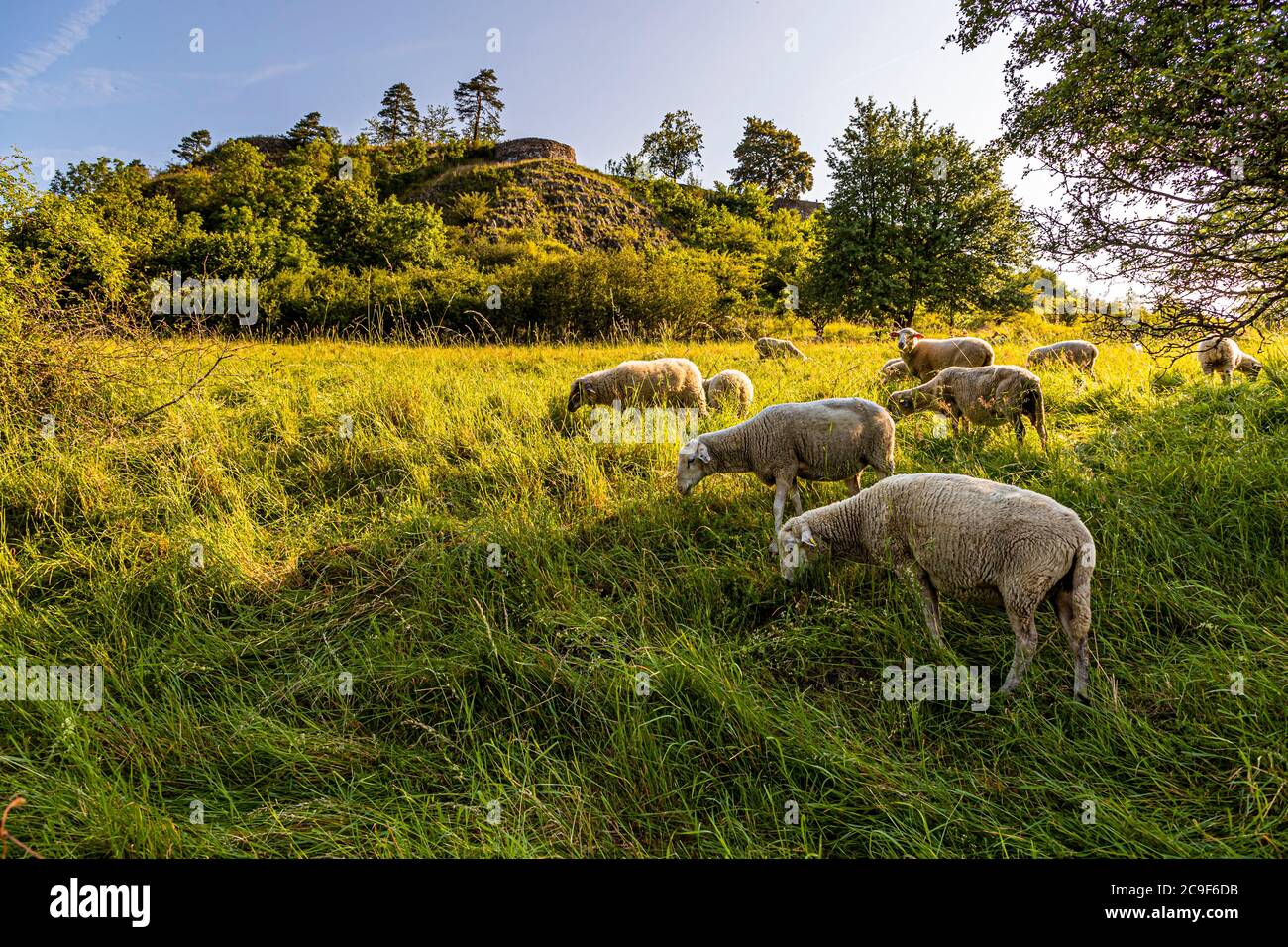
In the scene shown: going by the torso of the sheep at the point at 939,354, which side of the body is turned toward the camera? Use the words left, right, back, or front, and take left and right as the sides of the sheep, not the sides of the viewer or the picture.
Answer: left

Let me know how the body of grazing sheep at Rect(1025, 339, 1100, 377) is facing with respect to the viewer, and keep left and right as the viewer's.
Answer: facing to the left of the viewer

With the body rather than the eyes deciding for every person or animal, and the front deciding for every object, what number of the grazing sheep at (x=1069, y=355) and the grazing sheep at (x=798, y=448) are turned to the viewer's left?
2

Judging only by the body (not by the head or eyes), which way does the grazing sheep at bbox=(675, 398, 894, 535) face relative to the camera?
to the viewer's left

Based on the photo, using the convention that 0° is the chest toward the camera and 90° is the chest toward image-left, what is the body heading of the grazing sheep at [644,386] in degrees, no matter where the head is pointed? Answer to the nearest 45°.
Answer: approximately 90°
